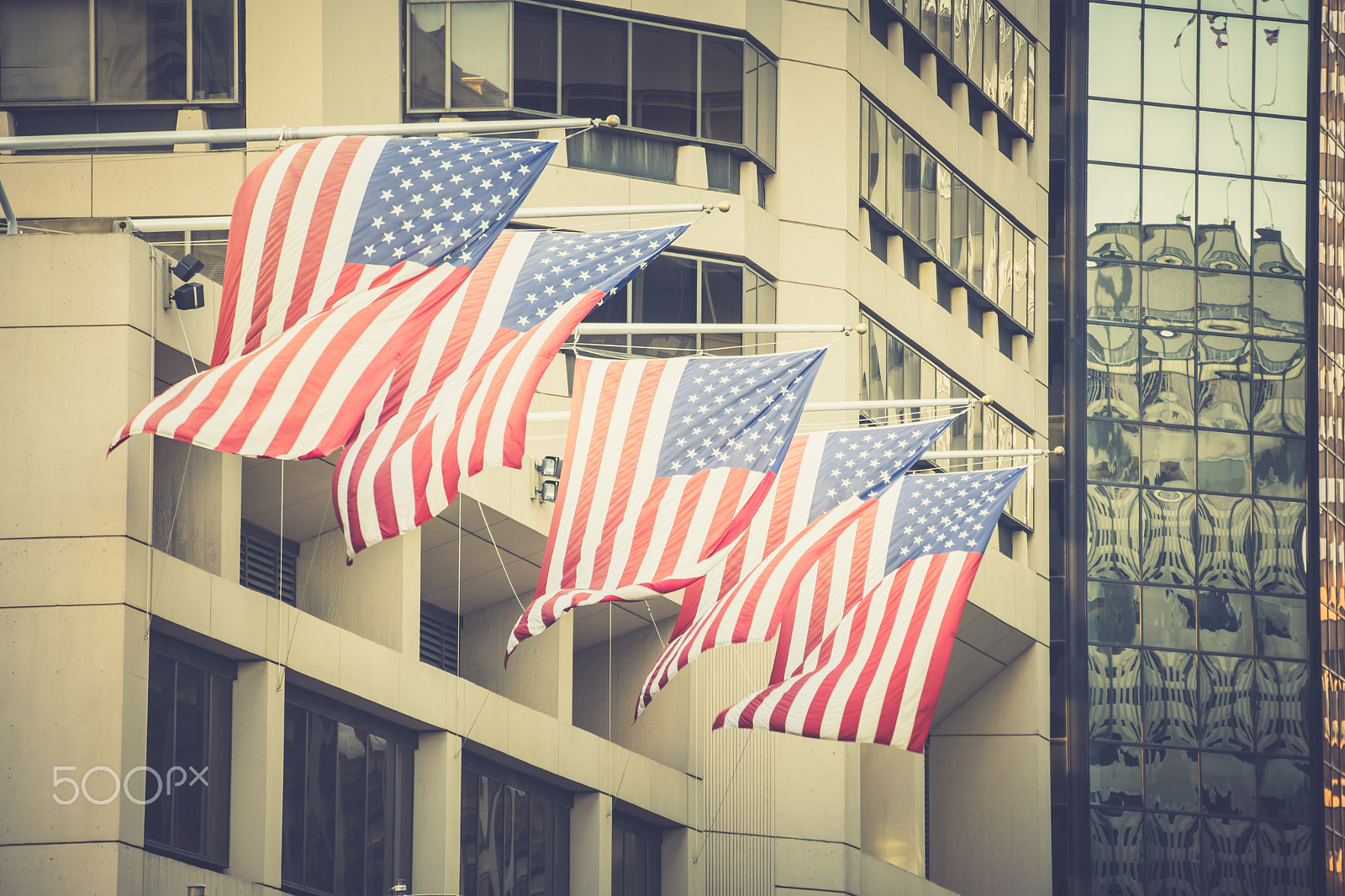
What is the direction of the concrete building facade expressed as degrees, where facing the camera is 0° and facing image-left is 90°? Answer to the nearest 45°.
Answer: approximately 315°
